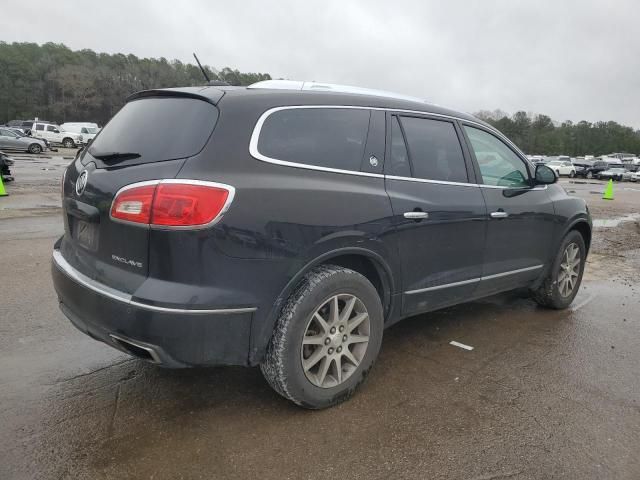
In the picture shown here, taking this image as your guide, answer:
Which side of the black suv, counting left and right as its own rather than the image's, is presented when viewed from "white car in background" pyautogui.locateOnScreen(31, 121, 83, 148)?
left

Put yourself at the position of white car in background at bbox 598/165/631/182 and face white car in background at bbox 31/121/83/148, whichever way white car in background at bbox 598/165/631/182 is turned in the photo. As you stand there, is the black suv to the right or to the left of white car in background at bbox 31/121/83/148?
left

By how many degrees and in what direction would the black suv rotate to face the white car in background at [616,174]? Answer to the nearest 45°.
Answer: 0° — it already faces it

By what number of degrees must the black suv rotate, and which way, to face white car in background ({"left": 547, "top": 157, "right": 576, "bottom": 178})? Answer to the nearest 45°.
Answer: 0° — it already faces it

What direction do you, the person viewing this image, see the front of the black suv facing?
facing away from the viewer and to the right of the viewer
